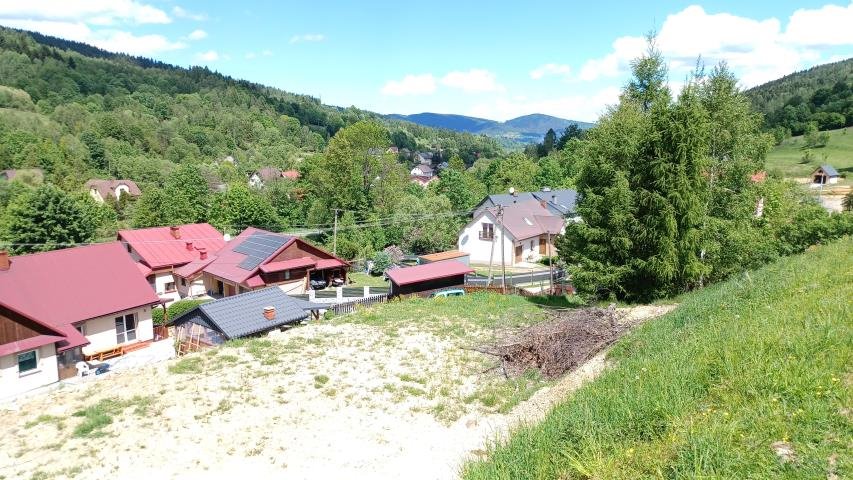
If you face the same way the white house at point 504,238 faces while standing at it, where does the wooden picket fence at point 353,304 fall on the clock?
The wooden picket fence is roughly at 2 o'clock from the white house.

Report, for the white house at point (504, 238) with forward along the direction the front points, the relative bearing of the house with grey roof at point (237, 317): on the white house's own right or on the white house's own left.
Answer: on the white house's own right

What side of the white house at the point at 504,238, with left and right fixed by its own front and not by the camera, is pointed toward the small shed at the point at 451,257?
right

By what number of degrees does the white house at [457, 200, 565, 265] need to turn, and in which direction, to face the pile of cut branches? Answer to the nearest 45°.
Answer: approximately 45° to its right

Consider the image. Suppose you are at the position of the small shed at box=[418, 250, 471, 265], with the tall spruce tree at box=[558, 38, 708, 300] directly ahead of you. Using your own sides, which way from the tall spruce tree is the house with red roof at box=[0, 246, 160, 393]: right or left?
right

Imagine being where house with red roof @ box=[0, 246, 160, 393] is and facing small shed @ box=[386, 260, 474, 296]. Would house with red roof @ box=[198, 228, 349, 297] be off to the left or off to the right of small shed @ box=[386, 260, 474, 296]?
left

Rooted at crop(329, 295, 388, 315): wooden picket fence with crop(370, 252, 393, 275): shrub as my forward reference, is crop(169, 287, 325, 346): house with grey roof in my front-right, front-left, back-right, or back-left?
back-left

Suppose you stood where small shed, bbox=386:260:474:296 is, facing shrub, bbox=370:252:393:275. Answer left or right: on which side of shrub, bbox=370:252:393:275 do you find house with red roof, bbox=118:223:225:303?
left

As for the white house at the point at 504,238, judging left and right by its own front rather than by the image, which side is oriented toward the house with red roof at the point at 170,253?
right

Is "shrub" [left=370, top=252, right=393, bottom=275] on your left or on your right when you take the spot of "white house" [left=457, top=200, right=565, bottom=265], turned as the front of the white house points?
on your right

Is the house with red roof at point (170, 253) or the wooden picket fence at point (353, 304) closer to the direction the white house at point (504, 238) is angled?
the wooden picket fence
